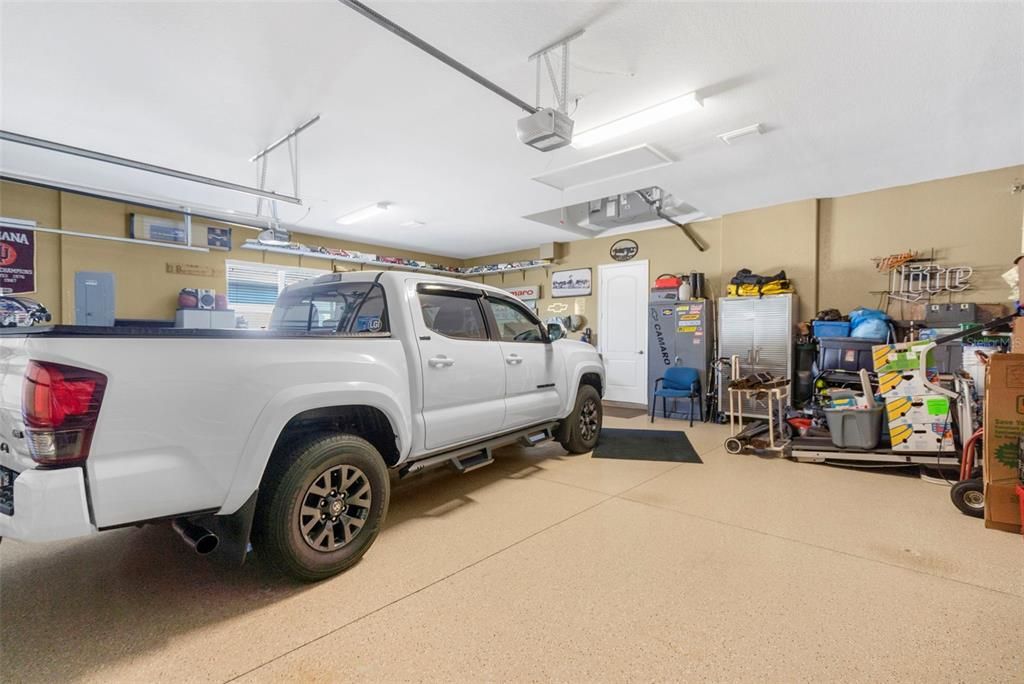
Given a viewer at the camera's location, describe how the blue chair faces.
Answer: facing the viewer and to the left of the viewer

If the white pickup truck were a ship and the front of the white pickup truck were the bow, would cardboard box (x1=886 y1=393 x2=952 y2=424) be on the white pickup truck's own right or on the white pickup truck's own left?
on the white pickup truck's own right

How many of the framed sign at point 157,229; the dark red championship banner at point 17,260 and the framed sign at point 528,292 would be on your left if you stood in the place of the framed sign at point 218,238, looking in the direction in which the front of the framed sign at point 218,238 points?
1

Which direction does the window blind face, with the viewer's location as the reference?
facing the viewer and to the right of the viewer

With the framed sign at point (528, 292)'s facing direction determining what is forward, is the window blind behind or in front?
in front

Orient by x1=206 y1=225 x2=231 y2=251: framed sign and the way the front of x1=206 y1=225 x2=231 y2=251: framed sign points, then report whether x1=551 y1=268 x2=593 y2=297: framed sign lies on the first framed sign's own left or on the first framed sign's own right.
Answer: on the first framed sign's own left

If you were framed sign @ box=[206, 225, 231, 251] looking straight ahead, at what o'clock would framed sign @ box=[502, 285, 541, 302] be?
framed sign @ box=[502, 285, 541, 302] is roughly at 9 o'clock from framed sign @ box=[206, 225, 231, 251].

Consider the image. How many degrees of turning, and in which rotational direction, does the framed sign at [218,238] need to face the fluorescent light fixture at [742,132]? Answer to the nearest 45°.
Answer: approximately 45° to its left

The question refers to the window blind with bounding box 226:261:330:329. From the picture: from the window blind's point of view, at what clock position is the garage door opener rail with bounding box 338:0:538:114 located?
The garage door opener rail is roughly at 1 o'clock from the window blind.

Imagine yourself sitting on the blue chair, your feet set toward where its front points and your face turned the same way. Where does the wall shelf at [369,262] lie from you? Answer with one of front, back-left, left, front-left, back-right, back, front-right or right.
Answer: front-right

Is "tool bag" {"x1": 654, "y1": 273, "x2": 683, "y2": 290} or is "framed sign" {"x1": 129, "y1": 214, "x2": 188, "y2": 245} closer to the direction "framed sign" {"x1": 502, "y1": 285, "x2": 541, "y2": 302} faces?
the framed sign

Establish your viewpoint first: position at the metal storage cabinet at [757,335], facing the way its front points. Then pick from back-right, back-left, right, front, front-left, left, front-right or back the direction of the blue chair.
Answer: right

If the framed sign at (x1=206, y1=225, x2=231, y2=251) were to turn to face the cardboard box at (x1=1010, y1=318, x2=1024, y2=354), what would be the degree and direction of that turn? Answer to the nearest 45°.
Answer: approximately 45° to its left

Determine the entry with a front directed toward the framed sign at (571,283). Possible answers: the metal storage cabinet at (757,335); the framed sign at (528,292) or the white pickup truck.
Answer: the white pickup truck

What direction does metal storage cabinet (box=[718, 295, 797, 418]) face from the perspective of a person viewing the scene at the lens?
facing the viewer
